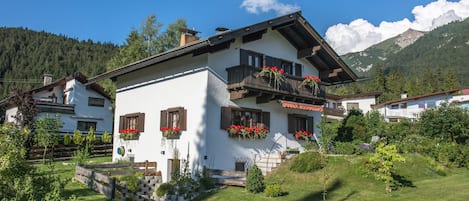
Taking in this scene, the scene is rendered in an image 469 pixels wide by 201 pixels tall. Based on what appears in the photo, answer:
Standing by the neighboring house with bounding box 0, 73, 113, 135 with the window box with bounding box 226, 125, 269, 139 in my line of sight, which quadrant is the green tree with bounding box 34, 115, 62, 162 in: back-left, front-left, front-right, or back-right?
front-right

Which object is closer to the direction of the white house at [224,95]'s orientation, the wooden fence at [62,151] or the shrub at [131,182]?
the shrub

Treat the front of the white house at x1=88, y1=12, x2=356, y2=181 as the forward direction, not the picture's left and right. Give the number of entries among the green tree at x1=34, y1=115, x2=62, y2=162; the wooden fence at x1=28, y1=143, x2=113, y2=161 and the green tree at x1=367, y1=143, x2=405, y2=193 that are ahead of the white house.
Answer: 1

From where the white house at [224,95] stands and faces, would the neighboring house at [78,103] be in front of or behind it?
behind

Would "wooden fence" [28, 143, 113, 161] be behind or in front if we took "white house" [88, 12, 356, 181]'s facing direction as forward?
behind

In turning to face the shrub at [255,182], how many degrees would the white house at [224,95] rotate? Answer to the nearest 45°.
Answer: approximately 45° to its right

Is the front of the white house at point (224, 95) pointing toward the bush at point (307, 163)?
yes

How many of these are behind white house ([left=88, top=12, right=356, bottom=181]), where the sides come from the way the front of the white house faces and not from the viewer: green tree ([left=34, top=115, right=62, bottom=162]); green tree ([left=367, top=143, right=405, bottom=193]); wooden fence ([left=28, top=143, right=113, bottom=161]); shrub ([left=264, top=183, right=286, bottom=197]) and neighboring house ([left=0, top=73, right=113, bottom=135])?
3

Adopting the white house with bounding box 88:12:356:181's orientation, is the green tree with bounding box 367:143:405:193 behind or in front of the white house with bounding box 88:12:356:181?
in front

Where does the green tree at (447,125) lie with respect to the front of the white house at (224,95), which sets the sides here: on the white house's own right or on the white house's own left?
on the white house's own left

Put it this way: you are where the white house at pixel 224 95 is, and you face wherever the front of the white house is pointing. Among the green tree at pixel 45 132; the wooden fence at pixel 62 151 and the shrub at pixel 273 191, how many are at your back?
2

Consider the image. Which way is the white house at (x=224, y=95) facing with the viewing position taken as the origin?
facing the viewer and to the right of the viewer

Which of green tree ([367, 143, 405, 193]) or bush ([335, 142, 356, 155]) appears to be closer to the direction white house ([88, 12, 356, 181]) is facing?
the green tree

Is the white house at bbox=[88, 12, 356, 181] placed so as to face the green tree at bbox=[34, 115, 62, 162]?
no

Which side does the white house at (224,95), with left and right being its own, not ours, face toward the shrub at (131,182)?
right
